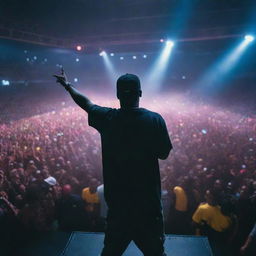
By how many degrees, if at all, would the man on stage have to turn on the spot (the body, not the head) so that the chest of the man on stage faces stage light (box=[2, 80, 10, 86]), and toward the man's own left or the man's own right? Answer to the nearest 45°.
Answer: approximately 45° to the man's own left

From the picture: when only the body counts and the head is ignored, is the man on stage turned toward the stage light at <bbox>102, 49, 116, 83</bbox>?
yes

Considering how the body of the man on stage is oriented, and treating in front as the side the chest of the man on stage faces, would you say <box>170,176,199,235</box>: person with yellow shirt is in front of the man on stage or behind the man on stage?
in front

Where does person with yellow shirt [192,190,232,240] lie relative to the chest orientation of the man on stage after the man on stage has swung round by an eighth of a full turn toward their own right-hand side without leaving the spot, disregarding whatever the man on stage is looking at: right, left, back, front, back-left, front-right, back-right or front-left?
front

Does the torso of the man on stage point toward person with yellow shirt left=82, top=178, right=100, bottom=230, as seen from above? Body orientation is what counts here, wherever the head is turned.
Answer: yes

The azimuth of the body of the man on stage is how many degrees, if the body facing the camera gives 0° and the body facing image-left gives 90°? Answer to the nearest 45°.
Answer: approximately 180°
